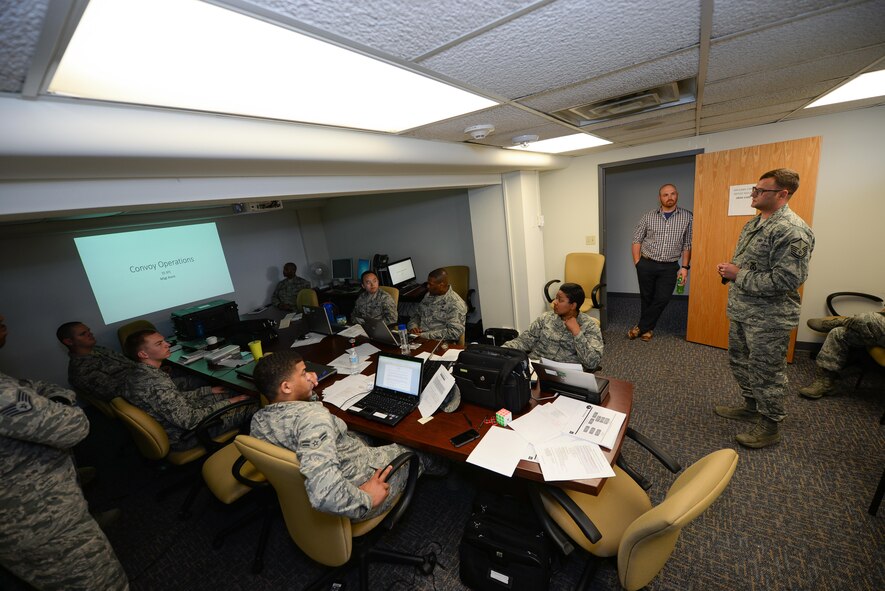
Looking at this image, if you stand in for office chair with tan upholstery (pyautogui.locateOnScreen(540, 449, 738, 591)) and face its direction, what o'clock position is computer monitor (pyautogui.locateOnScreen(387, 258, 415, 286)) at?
The computer monitor is roughly at 12 o'clock from the office chair with tan upholstery.

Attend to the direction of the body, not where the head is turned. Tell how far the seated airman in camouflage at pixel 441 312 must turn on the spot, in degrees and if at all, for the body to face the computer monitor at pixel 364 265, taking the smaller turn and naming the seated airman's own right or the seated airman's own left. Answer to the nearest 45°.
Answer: approximately 90° to the seated airman's own right

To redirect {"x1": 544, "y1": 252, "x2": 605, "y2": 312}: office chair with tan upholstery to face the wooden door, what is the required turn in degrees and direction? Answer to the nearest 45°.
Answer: approximately 135° to its left

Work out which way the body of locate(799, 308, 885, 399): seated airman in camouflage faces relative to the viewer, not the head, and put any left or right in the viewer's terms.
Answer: facing to the left of the viewer

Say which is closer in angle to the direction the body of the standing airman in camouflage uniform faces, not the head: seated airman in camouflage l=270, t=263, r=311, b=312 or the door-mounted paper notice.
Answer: the seated airman in camouflage

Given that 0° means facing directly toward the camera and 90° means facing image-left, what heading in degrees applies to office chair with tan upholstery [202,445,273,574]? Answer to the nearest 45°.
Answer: approximately 225°

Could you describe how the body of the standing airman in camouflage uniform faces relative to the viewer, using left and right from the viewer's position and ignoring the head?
facing to the left of the viewer

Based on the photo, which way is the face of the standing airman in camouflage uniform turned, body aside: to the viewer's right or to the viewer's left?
to the viewer's left

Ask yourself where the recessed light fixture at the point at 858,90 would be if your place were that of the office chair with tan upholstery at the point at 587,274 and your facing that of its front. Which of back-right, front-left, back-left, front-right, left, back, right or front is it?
left

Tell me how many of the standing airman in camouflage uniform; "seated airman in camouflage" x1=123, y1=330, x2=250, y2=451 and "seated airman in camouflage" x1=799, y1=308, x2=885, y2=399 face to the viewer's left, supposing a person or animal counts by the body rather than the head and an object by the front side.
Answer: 2

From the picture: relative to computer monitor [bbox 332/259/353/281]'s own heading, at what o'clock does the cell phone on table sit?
The cell phone on table is roughly at 12 o'clock from the computer monitor.

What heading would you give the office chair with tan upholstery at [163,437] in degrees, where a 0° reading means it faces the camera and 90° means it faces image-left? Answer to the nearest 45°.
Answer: approximately 225°

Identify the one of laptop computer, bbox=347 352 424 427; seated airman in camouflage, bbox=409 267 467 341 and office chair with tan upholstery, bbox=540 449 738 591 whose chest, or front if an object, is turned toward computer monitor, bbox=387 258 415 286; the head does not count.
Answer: the office chair with tan upholstery

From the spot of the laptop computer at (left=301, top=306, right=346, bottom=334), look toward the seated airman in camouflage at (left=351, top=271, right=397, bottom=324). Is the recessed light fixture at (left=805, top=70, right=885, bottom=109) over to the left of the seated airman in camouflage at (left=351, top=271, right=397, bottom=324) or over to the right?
right

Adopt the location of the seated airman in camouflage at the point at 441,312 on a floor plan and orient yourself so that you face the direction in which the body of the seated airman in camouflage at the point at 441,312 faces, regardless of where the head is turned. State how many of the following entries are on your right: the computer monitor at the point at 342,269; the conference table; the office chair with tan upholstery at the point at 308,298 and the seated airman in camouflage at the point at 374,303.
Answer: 3
